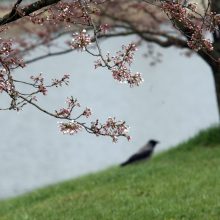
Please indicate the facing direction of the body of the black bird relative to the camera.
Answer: to the viewer's right
